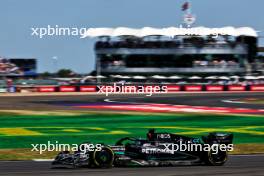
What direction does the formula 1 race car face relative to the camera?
to the viewer's left
